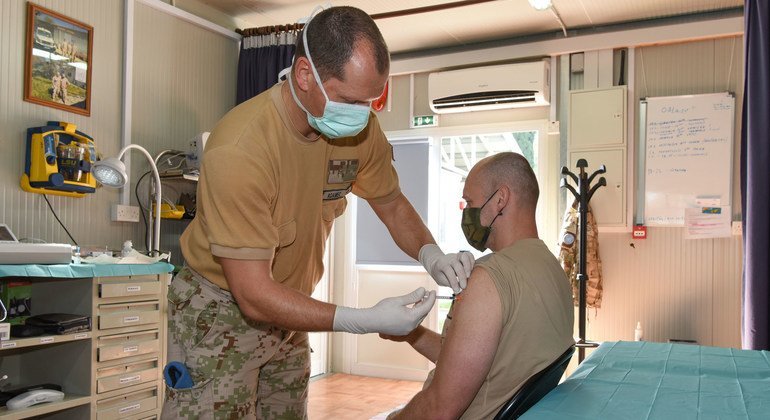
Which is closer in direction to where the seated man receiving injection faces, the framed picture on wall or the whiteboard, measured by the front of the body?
the framed picture on wall

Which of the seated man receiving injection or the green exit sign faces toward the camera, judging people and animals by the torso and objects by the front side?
the green exit sign

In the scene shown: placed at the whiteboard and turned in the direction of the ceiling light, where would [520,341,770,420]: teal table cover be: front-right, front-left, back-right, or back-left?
front-left

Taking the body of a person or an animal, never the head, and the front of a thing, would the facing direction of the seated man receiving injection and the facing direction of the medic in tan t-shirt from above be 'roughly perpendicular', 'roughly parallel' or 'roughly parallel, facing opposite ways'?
roughly parallel, facing opposite ways

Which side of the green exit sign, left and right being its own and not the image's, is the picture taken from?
front

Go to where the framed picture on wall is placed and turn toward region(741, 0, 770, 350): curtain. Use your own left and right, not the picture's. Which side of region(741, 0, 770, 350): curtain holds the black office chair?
right

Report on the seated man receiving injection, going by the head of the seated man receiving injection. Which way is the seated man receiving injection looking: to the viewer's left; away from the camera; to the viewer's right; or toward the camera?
to the viewer's left

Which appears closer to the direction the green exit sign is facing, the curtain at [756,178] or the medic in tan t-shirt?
the medic in tan t-shirt

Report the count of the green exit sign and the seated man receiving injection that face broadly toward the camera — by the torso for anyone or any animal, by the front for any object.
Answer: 1

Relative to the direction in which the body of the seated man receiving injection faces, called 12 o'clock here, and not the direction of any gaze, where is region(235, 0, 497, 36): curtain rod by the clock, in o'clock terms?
The curtain rod is roughly at 1 o'clock from the seated man receiving injection.

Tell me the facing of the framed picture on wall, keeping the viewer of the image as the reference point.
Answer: facing the viewer and to the right of the viewer

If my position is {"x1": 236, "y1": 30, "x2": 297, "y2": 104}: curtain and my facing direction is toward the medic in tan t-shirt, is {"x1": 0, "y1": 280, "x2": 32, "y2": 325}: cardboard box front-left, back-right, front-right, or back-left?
front-right

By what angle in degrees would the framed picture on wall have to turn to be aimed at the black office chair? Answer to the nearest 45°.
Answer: approximately 45° to its right

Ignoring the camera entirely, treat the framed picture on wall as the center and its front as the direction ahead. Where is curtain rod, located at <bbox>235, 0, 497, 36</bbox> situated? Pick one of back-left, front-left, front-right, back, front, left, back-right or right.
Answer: front-left

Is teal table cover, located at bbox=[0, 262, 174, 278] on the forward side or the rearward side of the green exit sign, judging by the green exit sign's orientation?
on the forward side

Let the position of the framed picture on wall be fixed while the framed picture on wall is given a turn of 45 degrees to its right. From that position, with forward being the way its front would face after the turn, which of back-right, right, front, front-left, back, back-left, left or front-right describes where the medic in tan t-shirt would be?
front
